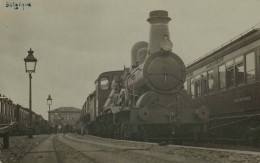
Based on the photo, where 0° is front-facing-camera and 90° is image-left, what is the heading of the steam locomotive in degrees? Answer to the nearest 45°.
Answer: approximately 315°
